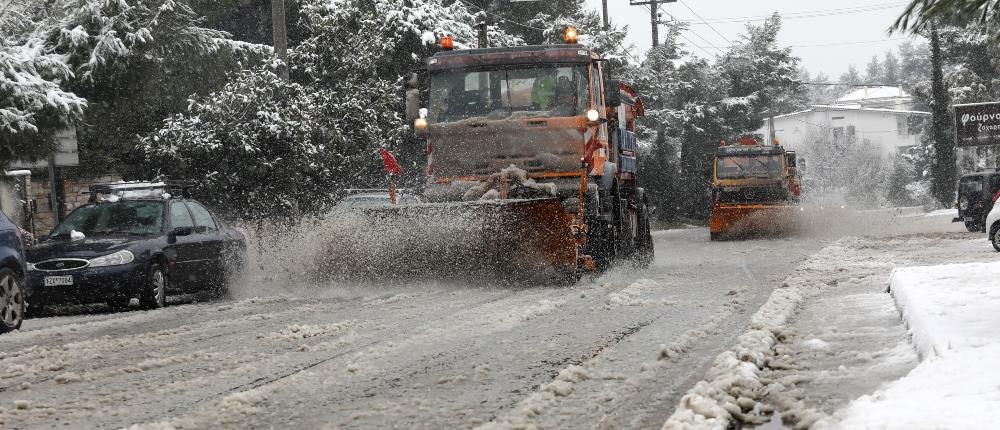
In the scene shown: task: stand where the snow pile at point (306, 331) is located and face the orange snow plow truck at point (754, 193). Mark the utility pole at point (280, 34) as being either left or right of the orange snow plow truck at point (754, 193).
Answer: left

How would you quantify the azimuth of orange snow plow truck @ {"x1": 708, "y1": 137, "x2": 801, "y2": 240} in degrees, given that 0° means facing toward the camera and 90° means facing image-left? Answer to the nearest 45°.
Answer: approximately 0°

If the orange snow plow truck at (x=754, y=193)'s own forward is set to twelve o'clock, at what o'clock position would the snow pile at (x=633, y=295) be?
The snow pile is roughly at 12 o'clock from the orange snow plow truck.

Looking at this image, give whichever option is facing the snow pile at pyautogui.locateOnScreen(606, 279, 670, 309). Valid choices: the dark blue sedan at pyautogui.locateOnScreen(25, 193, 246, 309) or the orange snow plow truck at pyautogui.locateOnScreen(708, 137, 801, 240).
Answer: the orange snow plow truck

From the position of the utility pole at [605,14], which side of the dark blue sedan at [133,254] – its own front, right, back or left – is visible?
back

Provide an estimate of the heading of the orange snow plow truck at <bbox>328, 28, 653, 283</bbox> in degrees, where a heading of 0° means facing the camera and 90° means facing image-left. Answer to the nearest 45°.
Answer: approximately 0°

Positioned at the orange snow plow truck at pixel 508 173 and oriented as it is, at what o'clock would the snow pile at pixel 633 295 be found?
The snow pile is roughly at 11 o'clock from the orange snow plow truck.

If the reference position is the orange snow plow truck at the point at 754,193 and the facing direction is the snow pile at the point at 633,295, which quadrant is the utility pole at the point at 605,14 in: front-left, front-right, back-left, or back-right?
back-right

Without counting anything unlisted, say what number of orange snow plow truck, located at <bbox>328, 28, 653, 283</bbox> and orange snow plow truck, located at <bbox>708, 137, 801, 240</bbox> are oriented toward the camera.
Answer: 2

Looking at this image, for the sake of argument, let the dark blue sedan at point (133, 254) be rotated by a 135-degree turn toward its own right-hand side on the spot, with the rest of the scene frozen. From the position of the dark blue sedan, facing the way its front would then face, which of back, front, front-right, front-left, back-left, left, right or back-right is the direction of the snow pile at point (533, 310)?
back-right

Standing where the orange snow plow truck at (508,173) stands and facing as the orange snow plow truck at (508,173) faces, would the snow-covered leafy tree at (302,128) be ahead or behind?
behind

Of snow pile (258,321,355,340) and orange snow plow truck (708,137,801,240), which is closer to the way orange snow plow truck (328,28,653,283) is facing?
the snow pile

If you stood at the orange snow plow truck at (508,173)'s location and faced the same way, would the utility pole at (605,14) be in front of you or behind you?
behind

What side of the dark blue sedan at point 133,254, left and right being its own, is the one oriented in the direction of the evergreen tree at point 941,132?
back
